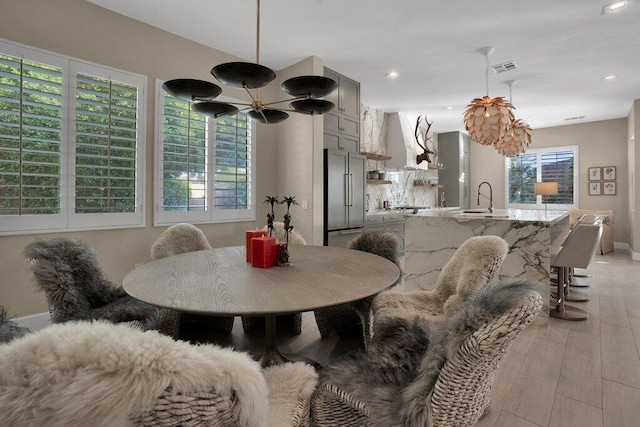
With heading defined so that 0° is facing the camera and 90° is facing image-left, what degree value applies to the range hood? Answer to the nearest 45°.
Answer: approximately 315°

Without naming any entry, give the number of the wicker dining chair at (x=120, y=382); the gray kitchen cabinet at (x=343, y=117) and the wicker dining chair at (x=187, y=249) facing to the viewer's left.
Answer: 0

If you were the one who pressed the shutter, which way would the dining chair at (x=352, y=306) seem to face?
facing the viewer and to the left of the viewer

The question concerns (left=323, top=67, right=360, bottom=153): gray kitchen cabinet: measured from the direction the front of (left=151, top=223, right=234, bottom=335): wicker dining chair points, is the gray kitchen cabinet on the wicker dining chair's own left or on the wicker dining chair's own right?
on the wicker dining chair's own left

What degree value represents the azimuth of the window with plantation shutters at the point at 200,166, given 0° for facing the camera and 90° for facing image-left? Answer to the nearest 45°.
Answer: approximately 315°

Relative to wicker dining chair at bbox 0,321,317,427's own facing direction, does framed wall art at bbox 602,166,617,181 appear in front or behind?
in front

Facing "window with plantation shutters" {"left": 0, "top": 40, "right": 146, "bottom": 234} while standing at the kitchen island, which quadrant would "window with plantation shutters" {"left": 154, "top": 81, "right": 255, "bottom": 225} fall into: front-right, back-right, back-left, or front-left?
front-right

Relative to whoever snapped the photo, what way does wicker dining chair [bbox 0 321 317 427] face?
facing away from the viewer and to the right of the viewer

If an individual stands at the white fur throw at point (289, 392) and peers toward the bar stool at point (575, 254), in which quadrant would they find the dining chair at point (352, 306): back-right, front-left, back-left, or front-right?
front-left

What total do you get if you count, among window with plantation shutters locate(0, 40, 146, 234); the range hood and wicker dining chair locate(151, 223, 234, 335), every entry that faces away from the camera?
0

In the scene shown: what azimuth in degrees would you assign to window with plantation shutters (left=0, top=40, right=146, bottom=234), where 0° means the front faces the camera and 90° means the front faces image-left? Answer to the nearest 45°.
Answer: approximately 315°
